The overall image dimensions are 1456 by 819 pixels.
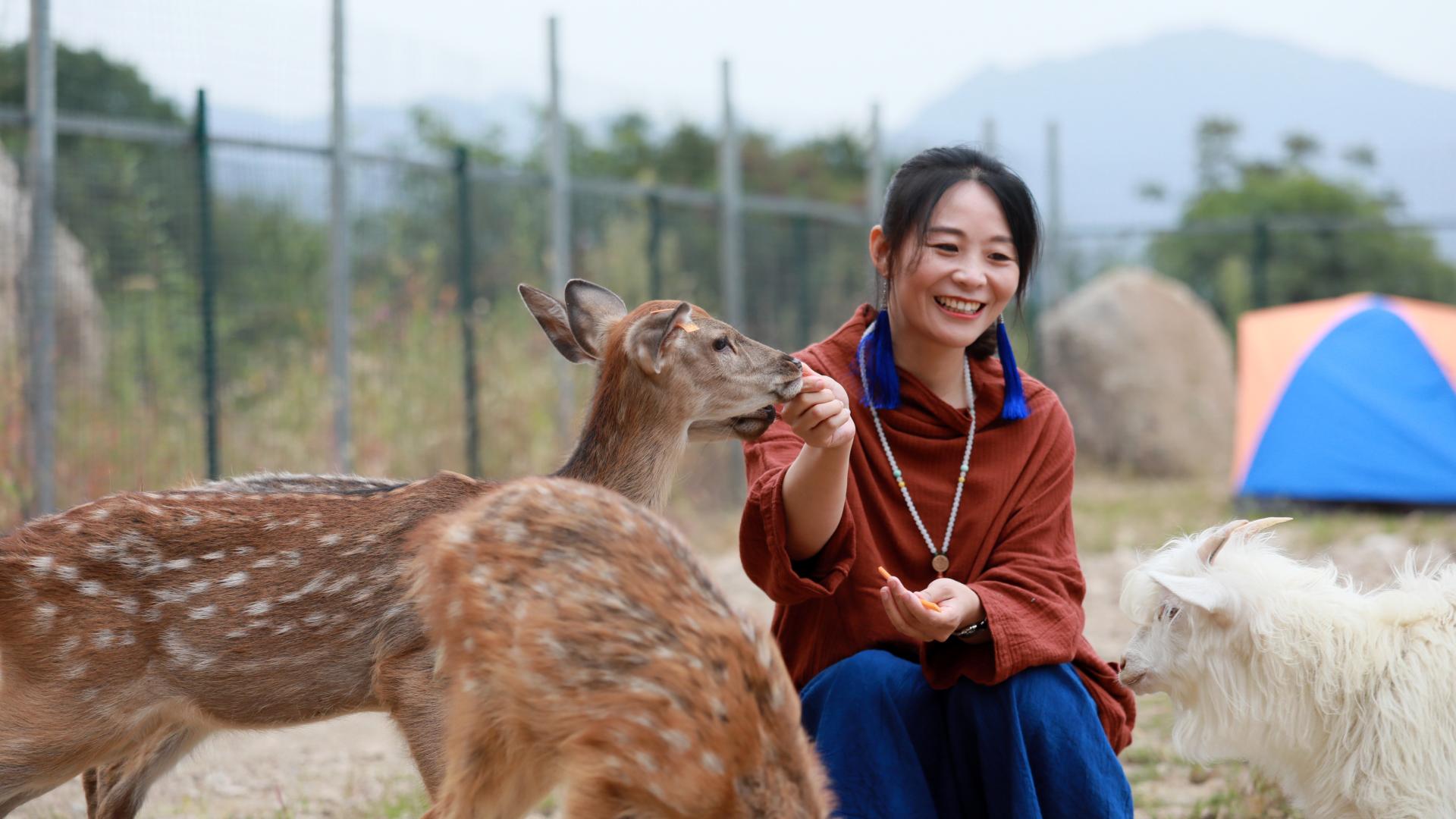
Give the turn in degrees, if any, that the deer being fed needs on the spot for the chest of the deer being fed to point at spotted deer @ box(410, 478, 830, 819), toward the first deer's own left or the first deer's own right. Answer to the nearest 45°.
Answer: approximately 45° to the first deer's own right

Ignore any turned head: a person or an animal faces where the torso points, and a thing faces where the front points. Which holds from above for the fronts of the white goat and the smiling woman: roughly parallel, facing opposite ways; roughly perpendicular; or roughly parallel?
roughly perpendicular

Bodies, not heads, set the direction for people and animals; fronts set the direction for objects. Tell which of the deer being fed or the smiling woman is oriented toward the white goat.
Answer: the deer being fed

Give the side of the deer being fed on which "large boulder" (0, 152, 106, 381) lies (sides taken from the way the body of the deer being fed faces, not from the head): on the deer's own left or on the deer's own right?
on the deer's own left

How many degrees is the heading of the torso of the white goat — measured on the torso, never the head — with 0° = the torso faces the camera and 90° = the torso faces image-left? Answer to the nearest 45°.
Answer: approximately 90°

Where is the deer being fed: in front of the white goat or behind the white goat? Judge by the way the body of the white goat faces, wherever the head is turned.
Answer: in front

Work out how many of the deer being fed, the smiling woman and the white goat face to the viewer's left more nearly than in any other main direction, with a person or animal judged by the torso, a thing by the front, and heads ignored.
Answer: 1

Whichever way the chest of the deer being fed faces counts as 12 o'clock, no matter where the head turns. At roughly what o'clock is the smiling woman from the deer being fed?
The smiling woman is roughly at 12 o'clock from the deer being fed.

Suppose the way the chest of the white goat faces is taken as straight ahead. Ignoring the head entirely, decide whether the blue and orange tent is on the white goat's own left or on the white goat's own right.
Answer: on the white goat's own right

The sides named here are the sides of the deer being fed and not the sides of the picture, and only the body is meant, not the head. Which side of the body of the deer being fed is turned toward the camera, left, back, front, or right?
right
